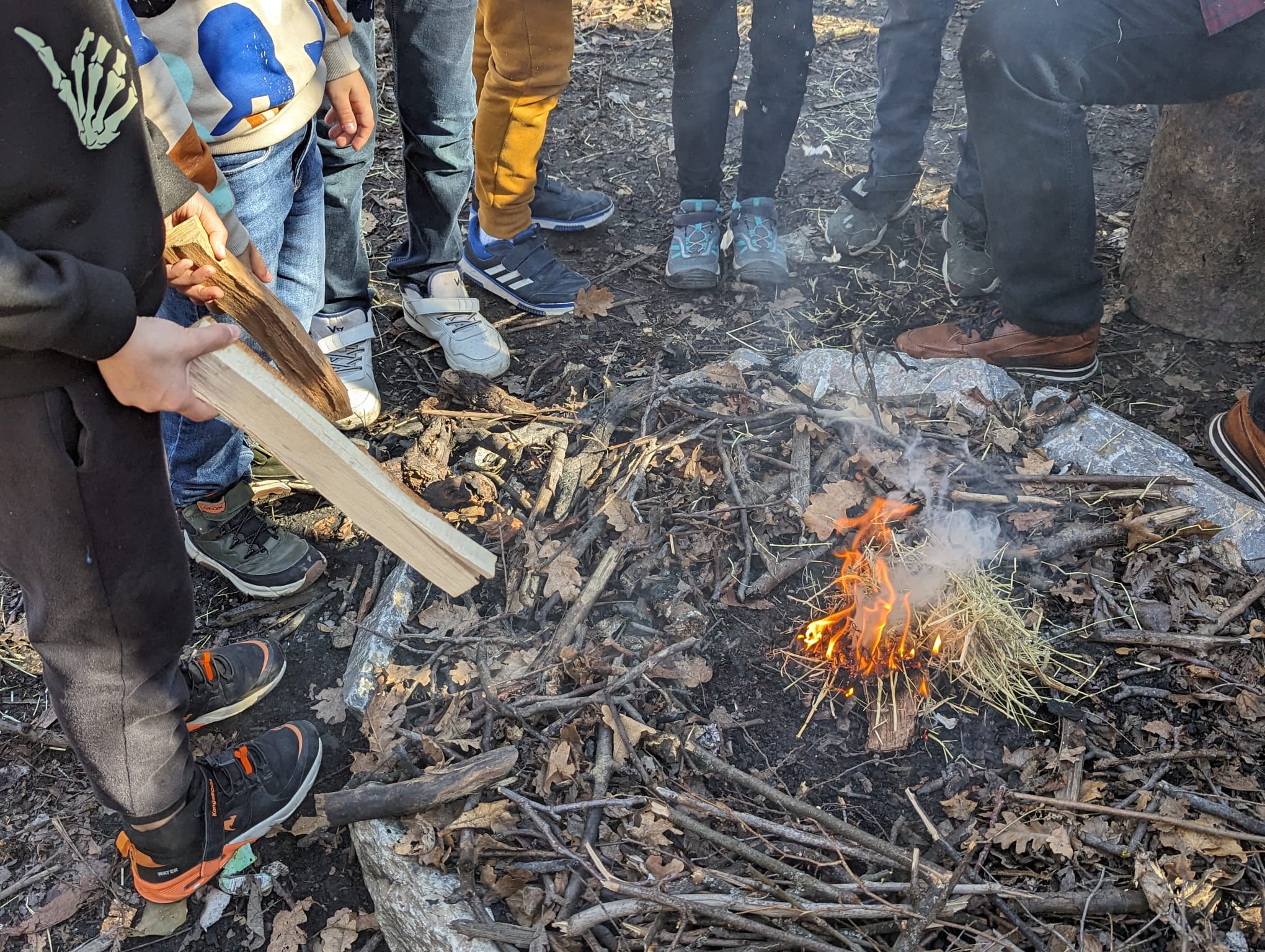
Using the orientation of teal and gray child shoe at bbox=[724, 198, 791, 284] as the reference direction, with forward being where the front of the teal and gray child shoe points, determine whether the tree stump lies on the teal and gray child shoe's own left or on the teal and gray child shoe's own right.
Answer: on the teal and gray child shoe's own left

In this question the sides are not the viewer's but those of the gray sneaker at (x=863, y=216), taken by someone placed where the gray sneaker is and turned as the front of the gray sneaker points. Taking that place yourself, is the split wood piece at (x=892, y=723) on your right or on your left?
on your left

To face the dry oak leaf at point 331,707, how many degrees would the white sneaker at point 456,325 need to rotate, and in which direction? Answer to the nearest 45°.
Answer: approximately 45° to its right

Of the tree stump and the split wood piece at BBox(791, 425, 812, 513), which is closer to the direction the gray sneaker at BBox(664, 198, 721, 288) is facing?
the split wood piece

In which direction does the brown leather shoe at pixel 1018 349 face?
to the viewer's left

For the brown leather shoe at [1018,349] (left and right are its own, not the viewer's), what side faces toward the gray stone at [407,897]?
left

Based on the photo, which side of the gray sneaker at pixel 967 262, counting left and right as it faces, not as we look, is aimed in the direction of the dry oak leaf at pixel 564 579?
front

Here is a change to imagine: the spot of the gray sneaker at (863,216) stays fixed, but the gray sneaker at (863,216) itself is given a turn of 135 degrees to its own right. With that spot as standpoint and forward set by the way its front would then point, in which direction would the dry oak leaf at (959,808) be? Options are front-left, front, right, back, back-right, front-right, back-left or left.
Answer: back

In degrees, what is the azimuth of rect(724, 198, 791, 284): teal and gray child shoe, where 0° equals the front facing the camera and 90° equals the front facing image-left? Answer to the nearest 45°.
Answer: approximately 0°

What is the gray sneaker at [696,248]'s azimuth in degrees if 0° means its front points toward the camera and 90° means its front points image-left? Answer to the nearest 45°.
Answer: approximately 0°
